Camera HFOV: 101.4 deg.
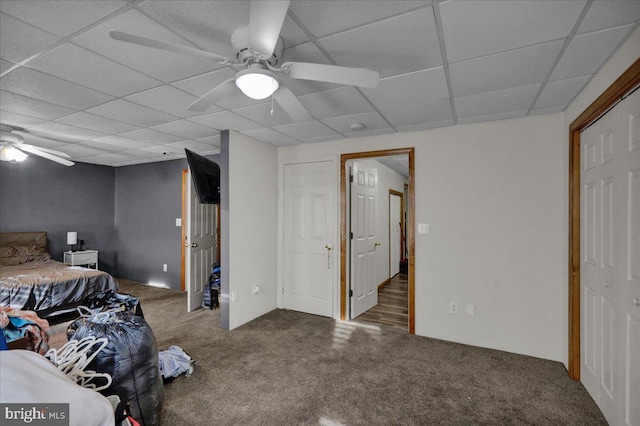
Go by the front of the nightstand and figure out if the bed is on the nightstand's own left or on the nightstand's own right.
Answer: on the nightstand's own right

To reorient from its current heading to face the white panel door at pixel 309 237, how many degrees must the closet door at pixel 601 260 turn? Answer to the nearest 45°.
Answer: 0° — it already faces it

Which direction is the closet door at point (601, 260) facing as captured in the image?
to the viewer's left

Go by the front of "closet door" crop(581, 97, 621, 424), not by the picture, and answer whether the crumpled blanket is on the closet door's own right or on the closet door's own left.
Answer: on the closet door's own left

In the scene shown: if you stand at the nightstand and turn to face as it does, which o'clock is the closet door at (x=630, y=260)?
The closet door is roughly at 1 o'clock from the nightstand.

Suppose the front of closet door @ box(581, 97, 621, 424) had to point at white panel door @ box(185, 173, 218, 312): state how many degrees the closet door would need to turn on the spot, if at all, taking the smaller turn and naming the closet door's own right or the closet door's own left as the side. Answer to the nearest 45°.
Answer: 0° — it already faces it

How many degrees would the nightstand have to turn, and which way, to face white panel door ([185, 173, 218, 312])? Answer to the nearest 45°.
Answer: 0° — it already faces it

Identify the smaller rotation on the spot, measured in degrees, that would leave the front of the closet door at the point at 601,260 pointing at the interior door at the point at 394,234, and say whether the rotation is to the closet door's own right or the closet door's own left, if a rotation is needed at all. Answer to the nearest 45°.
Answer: approximately 45° to the closet door's own right

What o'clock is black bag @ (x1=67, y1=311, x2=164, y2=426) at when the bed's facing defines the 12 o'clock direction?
The black bag is roughly at 1 o'clock from the bed.
